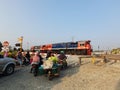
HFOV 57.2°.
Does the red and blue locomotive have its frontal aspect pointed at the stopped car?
no
